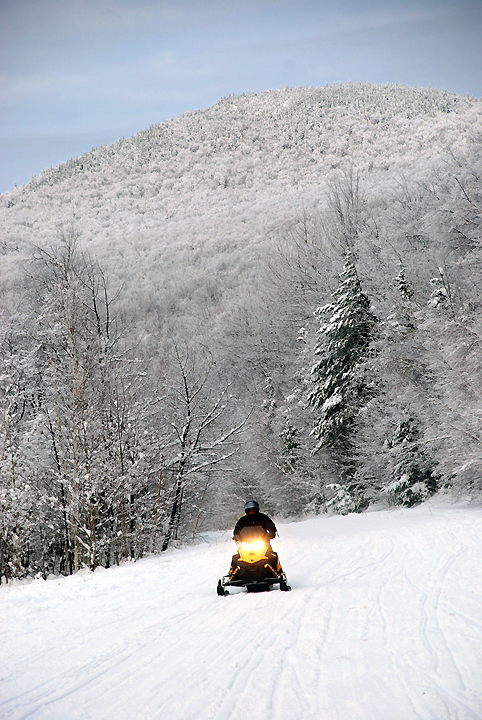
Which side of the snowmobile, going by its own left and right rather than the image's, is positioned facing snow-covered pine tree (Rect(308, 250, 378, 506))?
back

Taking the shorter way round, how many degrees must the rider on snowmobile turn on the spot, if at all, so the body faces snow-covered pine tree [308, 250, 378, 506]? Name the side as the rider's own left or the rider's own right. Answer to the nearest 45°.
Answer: approximately 180°

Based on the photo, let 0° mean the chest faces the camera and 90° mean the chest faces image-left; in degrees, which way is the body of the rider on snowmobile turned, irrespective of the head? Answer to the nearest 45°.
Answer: approximately 0°
